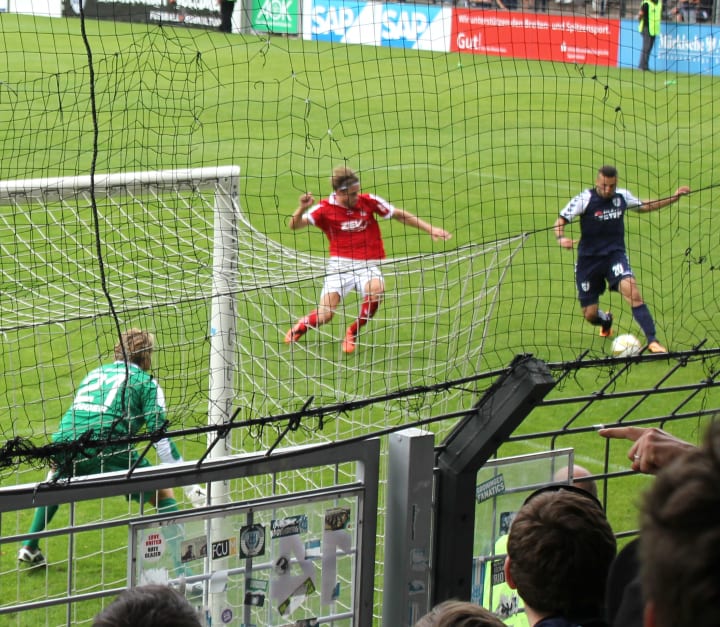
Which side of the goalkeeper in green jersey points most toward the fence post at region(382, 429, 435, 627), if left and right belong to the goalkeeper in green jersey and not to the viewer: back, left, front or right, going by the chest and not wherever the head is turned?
right

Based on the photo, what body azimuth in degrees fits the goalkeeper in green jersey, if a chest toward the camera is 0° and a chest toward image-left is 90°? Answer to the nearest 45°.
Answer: approximately 225°

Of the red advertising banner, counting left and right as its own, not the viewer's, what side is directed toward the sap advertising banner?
right

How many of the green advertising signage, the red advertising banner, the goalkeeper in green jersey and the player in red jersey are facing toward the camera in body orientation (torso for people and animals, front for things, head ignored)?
3

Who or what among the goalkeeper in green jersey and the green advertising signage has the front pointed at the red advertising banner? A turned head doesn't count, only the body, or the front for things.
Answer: the goalkeeper in green jersey

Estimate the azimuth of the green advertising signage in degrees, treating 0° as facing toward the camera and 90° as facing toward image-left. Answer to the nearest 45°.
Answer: approximately 0°

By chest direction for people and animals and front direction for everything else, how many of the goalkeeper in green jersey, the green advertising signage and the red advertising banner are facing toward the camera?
2
